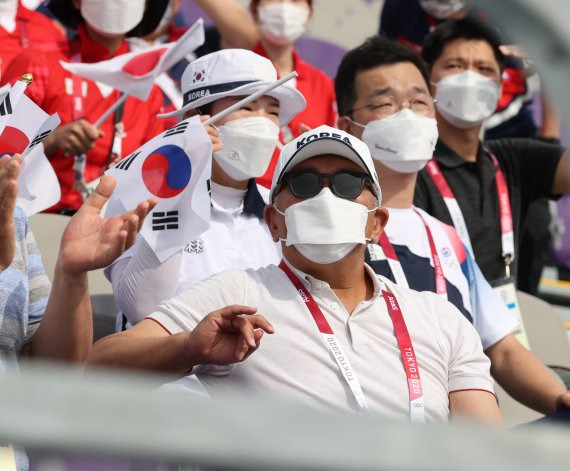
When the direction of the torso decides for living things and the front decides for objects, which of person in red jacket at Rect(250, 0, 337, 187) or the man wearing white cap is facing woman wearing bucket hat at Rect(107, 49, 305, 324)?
the person in red jacket

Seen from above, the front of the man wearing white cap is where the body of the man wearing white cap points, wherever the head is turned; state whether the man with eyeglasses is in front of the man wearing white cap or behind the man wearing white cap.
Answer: behind

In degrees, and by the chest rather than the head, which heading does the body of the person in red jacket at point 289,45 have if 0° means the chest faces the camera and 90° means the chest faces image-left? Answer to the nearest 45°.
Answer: approximately 0°

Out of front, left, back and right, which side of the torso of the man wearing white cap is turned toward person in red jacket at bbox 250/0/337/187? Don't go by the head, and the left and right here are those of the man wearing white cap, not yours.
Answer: back

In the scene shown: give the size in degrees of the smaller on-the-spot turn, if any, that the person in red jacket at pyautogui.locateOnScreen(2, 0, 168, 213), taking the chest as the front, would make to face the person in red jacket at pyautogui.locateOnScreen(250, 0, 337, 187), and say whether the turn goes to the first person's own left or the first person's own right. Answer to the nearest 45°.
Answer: approximately 135° to the first person's own left

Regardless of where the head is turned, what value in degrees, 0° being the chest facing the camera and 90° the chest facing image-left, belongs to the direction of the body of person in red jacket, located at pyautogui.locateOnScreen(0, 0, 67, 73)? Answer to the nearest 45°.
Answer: approximately 0°

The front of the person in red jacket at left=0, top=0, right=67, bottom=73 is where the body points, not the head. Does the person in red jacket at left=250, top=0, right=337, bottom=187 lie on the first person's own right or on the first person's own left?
on the first person's own left

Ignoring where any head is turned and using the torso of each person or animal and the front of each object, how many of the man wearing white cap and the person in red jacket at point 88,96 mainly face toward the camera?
2
